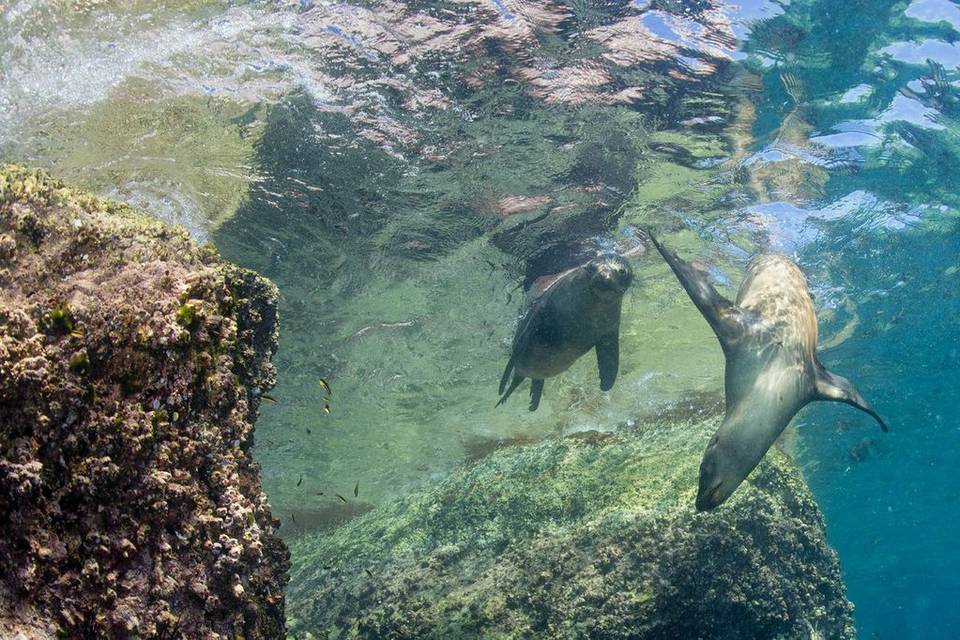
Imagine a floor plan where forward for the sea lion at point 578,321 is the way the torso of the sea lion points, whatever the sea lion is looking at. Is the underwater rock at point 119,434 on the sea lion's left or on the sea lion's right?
on the sea lion's right

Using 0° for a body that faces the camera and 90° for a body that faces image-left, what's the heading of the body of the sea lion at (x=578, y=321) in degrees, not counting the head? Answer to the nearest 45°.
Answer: approximately 315°
